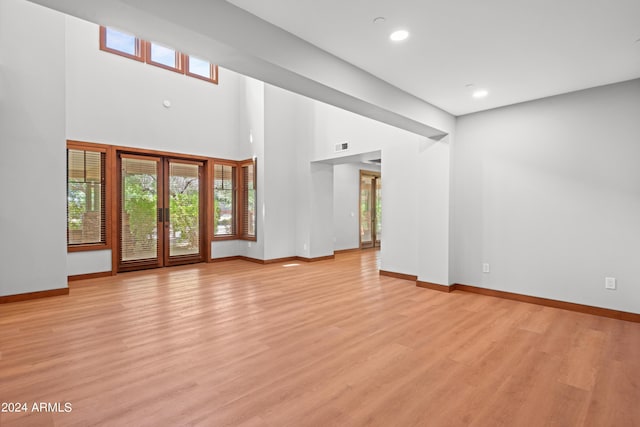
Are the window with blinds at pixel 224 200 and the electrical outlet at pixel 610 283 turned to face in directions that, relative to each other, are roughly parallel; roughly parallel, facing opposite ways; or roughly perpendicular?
roughly perpendicular

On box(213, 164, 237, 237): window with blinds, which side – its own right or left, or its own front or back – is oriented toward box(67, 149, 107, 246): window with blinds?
right

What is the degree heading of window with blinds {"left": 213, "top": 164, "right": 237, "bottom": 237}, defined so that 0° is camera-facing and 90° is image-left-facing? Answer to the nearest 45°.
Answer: approximately 315°

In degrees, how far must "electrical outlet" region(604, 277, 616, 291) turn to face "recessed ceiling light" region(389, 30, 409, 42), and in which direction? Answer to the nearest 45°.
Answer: approximately 45° to its right

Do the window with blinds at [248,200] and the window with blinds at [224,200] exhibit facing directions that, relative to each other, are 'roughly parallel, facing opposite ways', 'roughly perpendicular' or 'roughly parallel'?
roughly perpendicular

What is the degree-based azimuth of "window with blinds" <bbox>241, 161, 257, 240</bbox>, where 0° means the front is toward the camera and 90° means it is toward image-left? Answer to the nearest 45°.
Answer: approximately 45°
